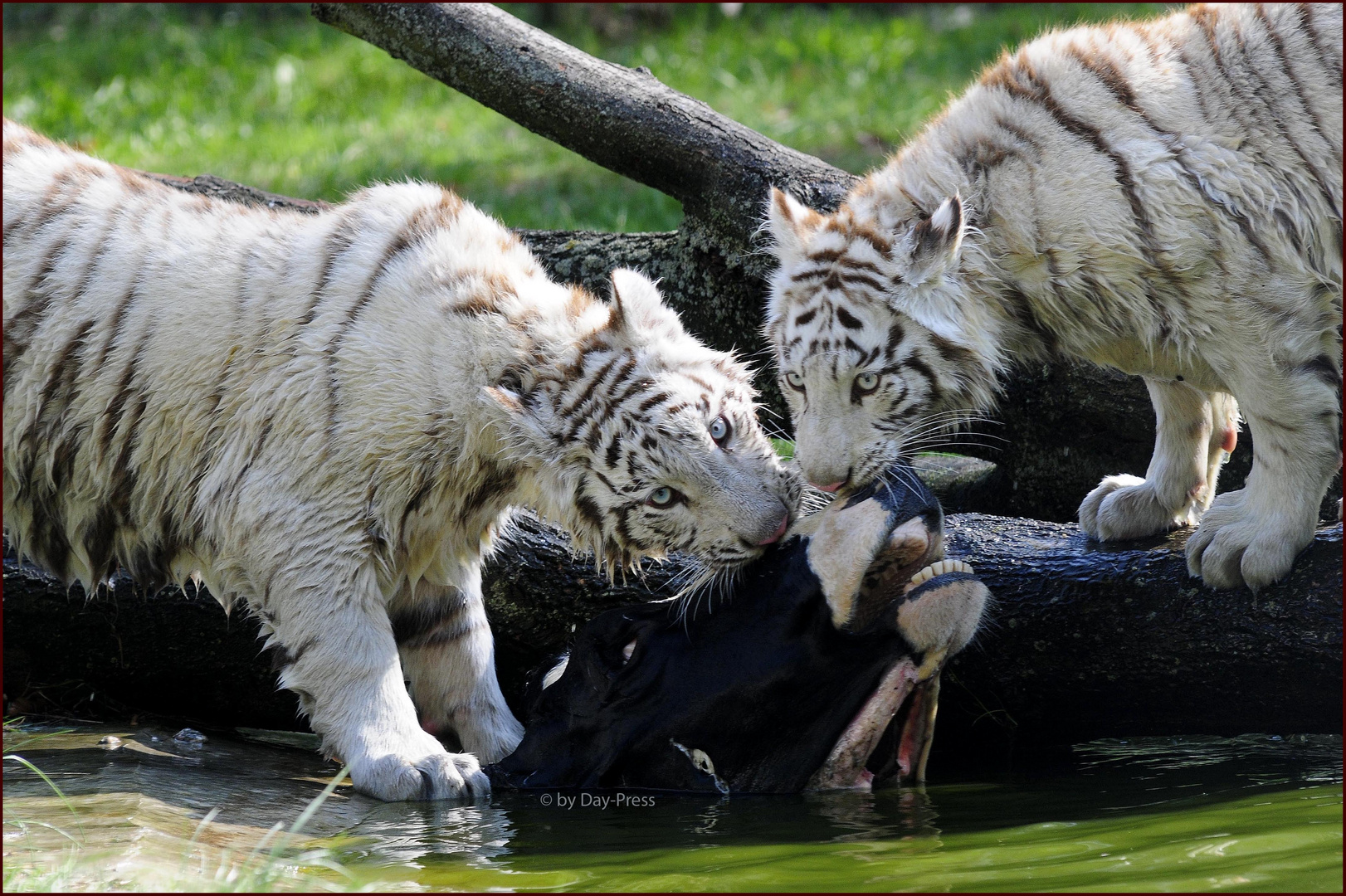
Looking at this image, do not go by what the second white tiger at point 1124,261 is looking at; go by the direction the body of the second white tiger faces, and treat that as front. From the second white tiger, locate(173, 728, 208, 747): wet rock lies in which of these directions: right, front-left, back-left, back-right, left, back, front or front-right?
front-right

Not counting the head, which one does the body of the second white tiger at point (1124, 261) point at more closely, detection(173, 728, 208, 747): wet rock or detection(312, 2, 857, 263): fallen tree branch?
the wet rock

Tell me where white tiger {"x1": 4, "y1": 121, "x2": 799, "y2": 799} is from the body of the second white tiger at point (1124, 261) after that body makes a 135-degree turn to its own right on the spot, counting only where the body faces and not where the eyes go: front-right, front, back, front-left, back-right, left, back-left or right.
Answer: left

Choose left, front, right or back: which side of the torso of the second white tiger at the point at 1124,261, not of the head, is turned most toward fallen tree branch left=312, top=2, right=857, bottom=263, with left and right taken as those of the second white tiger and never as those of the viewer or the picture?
front

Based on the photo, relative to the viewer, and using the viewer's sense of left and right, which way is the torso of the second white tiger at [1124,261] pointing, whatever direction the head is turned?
facing the viewer and to the left of the viewer
